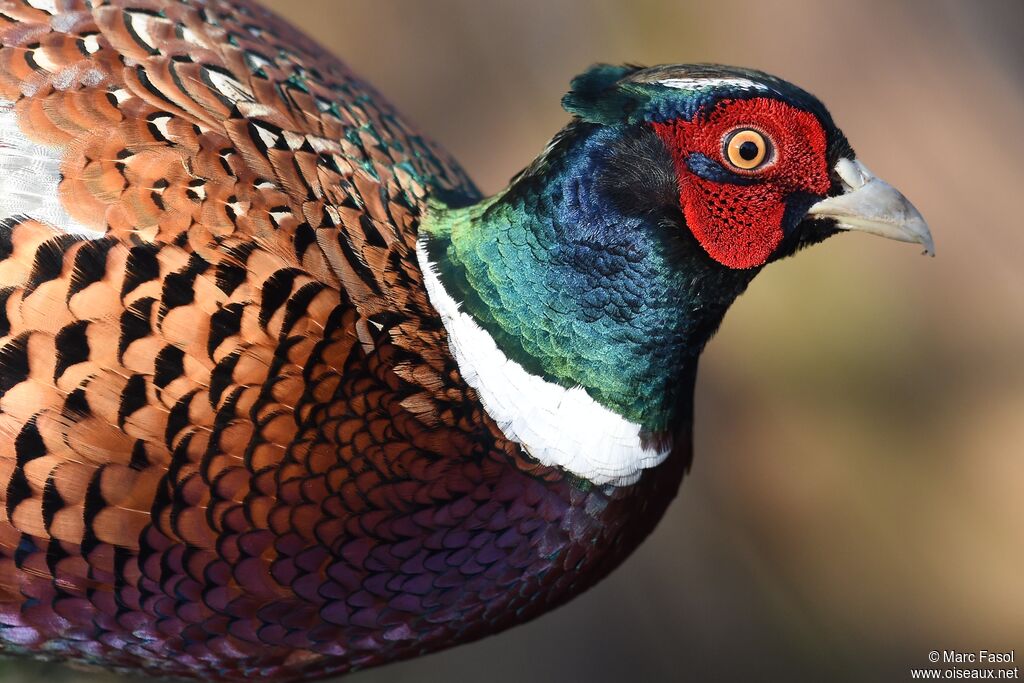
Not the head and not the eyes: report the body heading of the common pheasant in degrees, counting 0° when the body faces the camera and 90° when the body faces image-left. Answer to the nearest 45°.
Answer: approximately 270°
